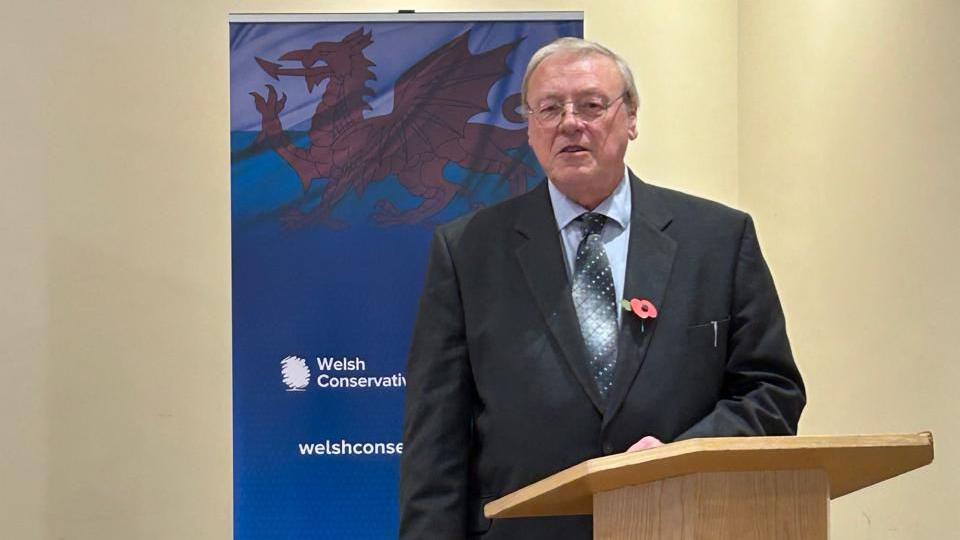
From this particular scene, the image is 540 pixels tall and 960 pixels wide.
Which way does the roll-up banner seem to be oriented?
toward the camera

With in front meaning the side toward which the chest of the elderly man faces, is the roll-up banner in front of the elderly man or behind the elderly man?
behind

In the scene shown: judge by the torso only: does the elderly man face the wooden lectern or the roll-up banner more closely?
the wooden lectern

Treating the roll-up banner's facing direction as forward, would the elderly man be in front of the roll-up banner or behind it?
in front

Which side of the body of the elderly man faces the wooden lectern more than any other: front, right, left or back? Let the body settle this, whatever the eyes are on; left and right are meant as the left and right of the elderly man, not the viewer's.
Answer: front

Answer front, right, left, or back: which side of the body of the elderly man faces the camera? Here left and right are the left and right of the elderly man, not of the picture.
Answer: front

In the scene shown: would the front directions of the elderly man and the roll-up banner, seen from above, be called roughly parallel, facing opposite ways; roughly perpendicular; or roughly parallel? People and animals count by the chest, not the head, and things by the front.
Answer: roughly parallel

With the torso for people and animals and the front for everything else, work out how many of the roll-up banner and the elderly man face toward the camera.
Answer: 2
